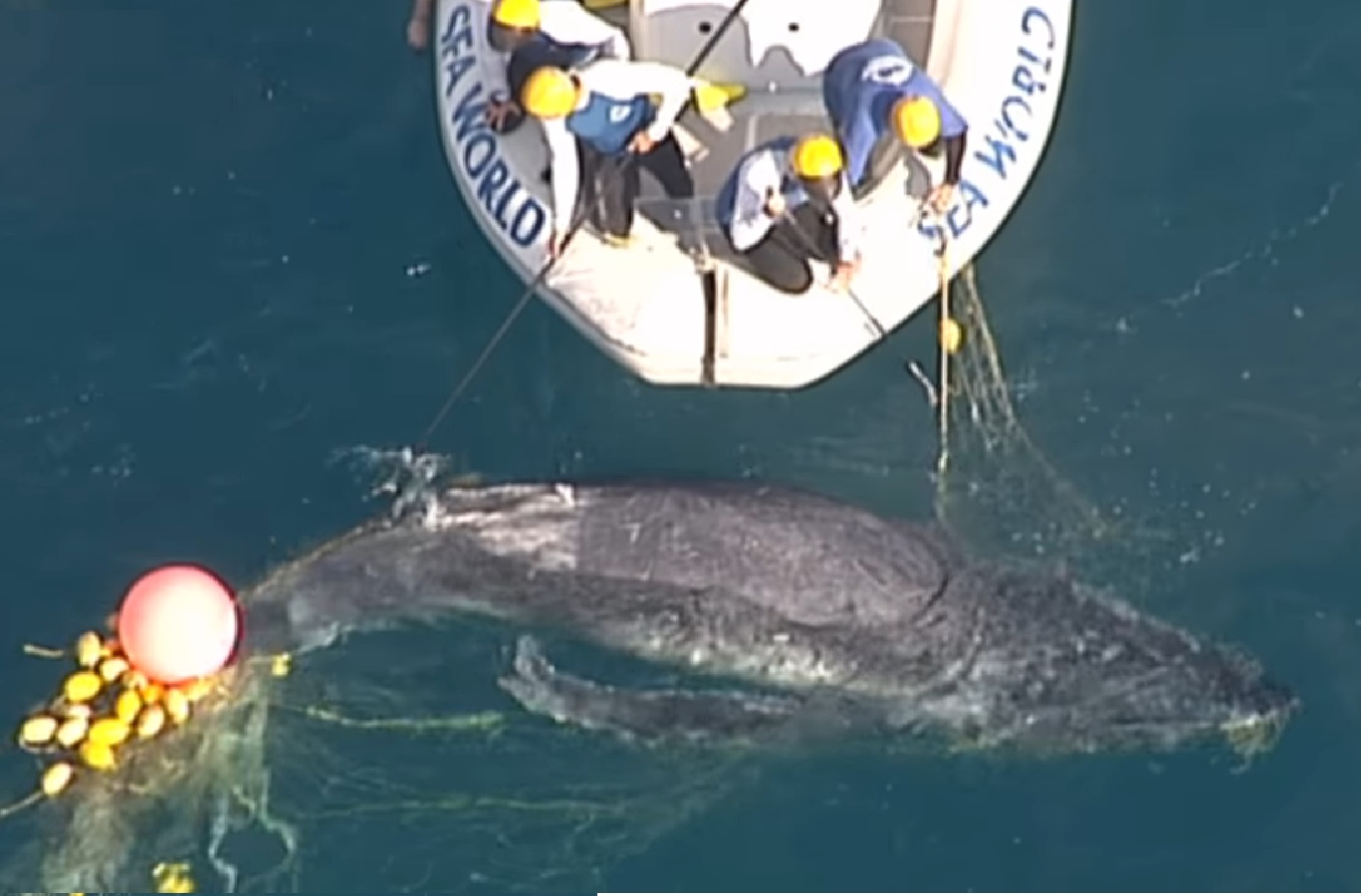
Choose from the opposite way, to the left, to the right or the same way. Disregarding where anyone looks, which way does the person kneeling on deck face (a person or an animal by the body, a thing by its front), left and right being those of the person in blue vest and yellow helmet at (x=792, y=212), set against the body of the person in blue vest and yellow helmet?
the same way

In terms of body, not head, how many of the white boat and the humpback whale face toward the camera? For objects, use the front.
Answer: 1

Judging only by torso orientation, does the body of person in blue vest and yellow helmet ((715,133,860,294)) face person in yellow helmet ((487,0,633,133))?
no

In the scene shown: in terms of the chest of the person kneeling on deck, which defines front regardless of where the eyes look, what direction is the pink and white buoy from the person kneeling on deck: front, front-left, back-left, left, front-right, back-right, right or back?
back-right

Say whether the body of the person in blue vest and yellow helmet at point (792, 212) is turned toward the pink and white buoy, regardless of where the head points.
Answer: no

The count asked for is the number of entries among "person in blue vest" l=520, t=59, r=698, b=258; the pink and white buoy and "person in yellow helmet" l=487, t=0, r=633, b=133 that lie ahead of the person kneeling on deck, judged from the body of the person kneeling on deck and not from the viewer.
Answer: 0

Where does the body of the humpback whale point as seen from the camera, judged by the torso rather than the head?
to the viewer's right

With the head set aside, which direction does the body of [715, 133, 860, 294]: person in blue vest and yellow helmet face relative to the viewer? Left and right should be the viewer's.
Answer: facing the viewer and to the right of the viewer
